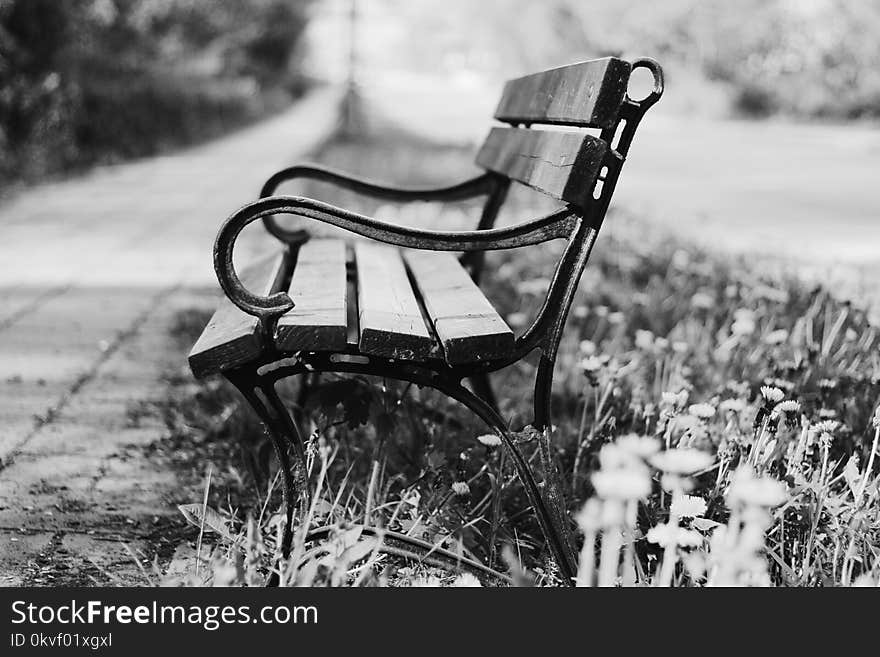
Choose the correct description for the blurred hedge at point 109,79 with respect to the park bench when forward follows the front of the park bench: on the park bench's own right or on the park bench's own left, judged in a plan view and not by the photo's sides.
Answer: on the park bench's own right

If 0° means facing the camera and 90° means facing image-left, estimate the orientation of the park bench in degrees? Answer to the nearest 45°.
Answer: approximately 90°

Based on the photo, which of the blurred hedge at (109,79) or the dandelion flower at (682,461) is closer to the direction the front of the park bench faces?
the blurred hedge

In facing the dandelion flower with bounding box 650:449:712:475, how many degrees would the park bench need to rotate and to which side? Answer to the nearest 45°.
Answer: approximately 135° to its left
